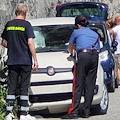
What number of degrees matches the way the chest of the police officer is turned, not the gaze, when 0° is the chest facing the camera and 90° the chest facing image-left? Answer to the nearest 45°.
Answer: approximately 135°

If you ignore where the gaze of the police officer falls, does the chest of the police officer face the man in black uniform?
no
